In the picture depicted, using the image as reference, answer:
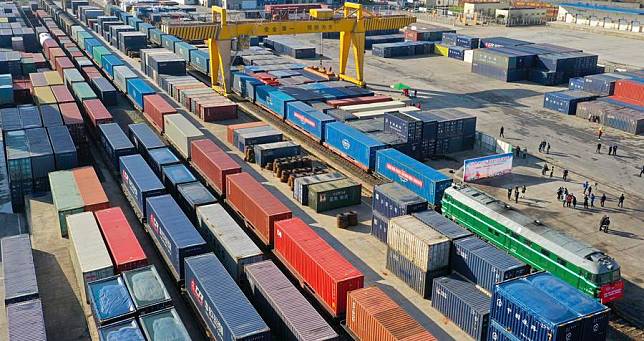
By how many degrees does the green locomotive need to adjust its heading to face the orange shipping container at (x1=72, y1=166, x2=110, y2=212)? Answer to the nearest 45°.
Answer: approximately 135° to its right

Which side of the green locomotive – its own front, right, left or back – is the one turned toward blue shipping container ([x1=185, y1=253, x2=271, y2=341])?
right

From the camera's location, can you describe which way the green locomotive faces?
facing the viewer and to the right of the viewer

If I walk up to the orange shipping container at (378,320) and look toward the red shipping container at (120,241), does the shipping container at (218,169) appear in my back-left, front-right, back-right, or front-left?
front-right

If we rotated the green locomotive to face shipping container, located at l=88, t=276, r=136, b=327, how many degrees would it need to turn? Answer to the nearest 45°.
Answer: approximately 90° to its right

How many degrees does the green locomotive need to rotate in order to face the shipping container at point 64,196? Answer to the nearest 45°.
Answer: approximately 135° to its right

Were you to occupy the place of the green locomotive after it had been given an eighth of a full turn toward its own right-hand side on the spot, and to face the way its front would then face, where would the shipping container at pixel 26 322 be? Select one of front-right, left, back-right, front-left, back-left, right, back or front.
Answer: front-right

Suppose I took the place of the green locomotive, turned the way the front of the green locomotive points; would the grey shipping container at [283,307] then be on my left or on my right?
on my right

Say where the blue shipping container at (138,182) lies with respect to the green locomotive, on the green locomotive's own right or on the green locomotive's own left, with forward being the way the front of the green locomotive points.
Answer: on the green locomotive's own right

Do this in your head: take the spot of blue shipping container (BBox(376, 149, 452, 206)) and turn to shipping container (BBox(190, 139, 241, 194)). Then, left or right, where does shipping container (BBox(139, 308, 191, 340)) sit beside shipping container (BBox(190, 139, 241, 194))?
left

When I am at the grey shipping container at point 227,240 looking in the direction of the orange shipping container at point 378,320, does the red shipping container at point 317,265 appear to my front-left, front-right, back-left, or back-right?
front-left

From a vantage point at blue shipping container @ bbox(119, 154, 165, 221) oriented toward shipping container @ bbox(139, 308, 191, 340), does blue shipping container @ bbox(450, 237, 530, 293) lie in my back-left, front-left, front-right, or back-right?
front-left

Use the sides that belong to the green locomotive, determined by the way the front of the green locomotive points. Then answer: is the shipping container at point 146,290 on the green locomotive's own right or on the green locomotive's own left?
on the green locomotive's own right

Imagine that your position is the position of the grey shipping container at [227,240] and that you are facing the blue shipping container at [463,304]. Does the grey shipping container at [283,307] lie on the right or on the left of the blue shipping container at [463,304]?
right

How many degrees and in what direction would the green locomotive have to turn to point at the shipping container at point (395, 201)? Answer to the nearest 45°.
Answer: approximately 135° to its right
